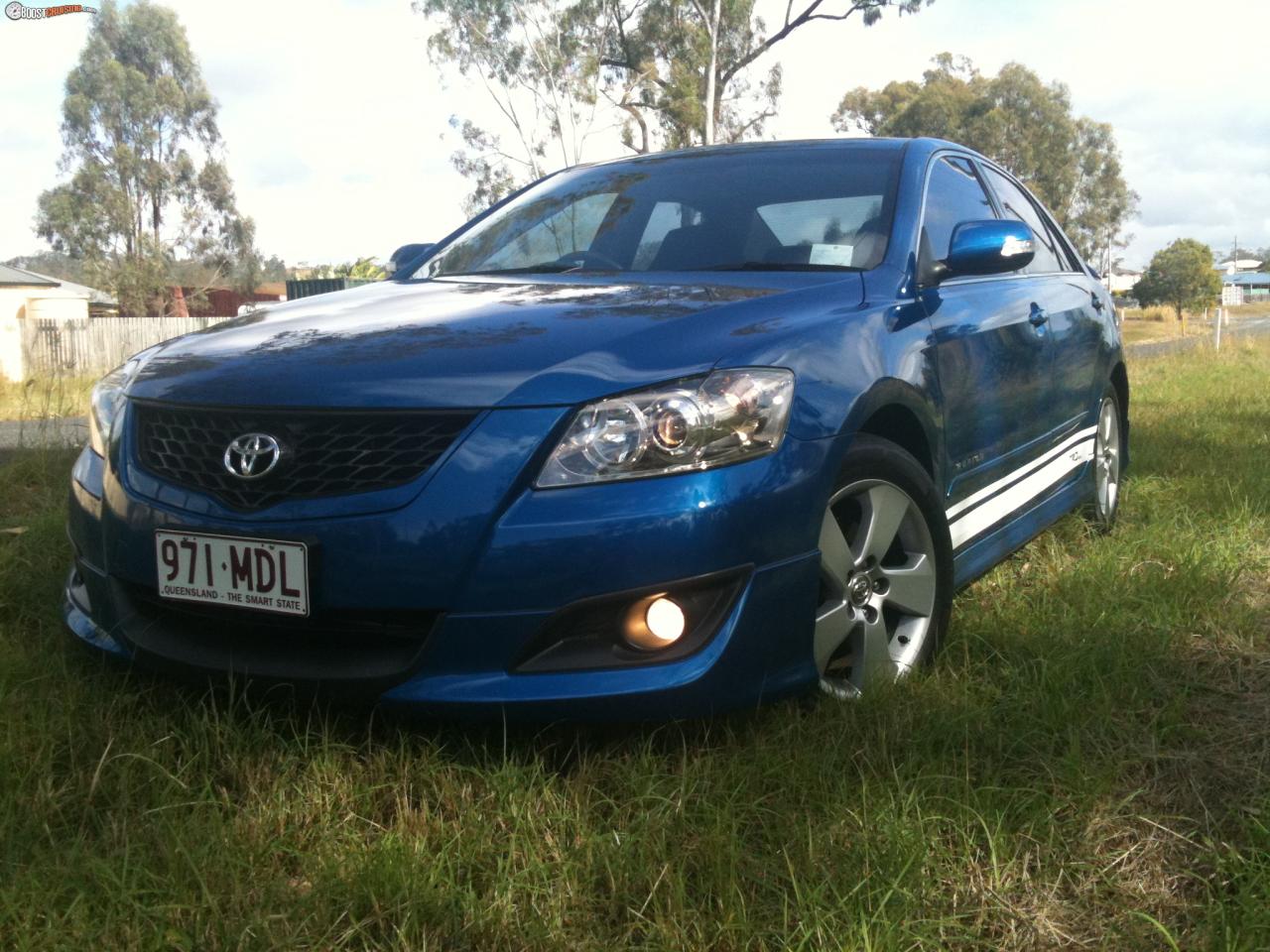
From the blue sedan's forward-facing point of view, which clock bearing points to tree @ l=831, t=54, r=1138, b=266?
The tree is roughly at 5 o'clock from the blue sedan.

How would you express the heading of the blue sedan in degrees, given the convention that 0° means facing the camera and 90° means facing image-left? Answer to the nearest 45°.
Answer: approximately 45°

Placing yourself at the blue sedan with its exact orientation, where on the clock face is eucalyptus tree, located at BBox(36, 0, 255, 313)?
The eucalyptus tree is roughly at 4 o'clock from the blue sedan.

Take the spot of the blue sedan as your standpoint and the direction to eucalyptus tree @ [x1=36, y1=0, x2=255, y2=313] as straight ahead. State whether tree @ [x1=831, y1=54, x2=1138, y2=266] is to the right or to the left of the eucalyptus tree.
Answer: right
